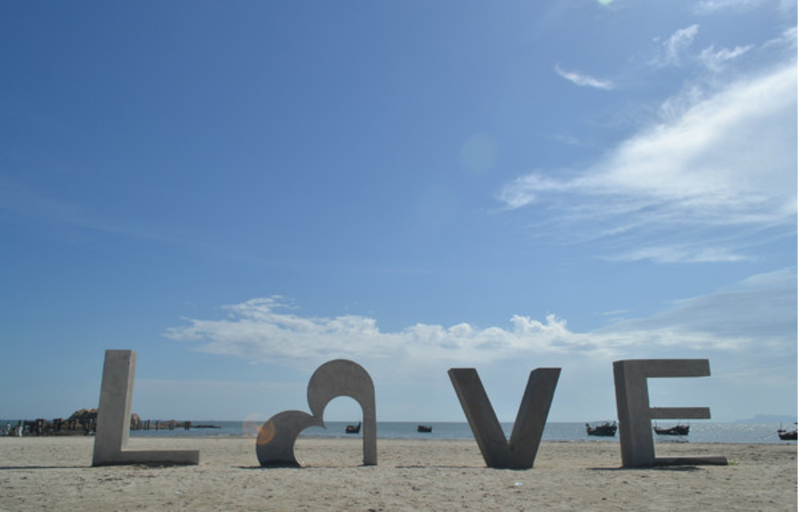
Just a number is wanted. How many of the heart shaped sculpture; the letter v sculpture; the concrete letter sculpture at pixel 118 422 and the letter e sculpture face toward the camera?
4

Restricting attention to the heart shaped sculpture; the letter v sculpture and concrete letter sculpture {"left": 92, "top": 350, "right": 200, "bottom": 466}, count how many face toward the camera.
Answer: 3

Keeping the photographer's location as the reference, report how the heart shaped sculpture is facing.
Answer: facing the viewer

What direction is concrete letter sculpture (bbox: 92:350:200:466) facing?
toward the camera

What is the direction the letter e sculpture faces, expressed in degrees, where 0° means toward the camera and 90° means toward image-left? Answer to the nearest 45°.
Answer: approximately 0°

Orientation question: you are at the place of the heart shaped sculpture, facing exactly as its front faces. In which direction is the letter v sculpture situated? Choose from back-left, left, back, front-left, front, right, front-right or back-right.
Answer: left

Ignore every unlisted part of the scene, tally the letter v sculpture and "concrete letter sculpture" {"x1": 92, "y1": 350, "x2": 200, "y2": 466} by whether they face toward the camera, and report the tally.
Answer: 2

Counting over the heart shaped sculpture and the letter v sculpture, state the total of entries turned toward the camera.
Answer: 2

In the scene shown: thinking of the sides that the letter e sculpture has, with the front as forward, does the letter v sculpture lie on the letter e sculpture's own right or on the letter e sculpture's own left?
on the letter e sculpture's own right

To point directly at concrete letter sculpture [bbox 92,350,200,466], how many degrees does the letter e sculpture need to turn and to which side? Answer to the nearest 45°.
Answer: approximately 45° to its right

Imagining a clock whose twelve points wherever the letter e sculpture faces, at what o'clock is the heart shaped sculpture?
The heart shaped sculpture is roughly at 2 o'clock from the letter e sculpture.

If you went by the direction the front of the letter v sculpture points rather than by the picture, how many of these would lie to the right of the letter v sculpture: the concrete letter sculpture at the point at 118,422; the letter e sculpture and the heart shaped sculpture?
2
